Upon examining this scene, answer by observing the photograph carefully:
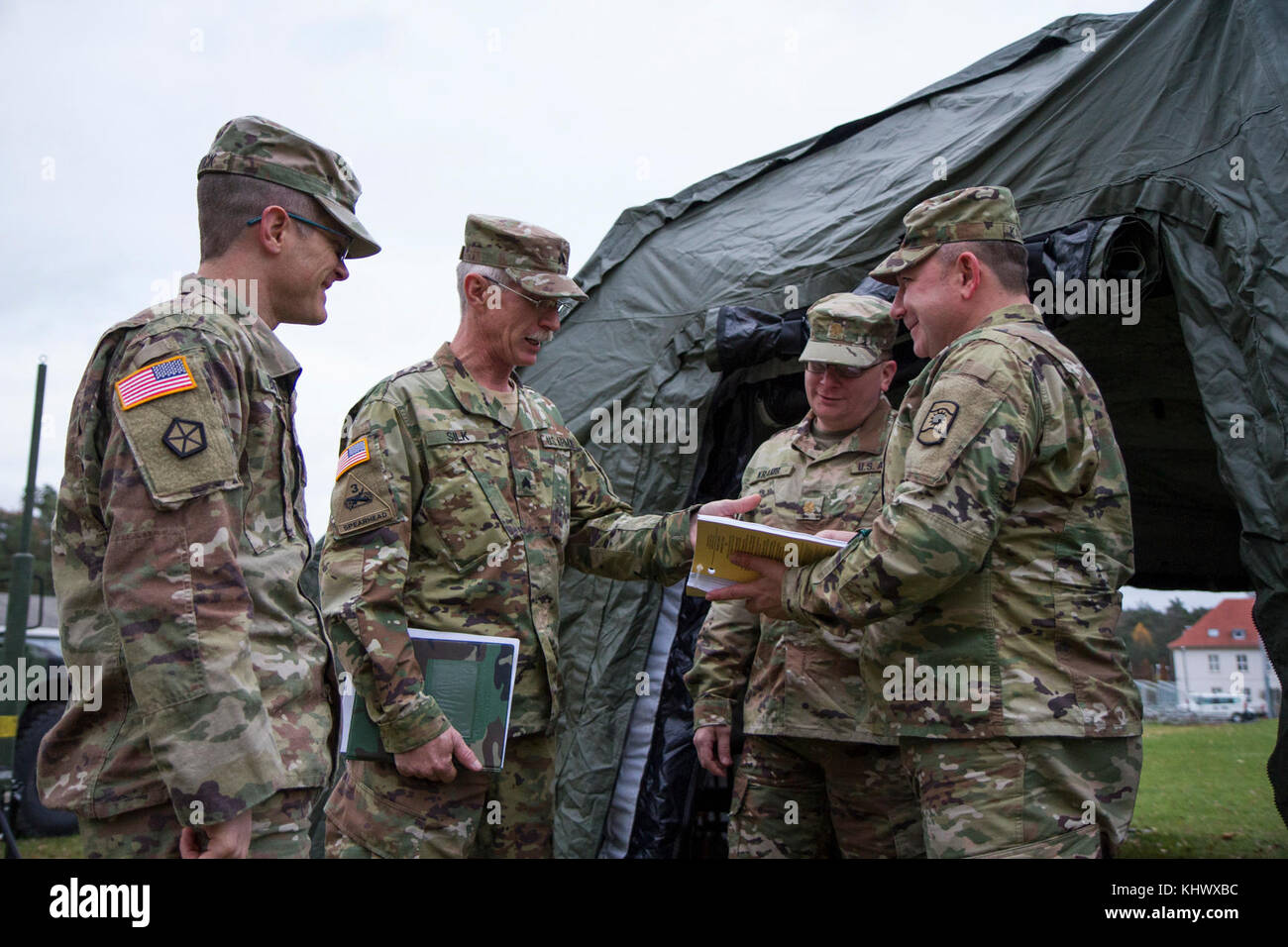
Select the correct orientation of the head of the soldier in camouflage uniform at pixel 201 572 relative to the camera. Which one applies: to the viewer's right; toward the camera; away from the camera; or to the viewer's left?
to the viewer's right

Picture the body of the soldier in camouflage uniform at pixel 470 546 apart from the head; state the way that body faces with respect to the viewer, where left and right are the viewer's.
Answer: facing the viewer and to the right of the viewer

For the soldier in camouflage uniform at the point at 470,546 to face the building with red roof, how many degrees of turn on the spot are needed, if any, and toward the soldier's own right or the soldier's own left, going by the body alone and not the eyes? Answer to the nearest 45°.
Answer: approximately 90° to the soldier's own left

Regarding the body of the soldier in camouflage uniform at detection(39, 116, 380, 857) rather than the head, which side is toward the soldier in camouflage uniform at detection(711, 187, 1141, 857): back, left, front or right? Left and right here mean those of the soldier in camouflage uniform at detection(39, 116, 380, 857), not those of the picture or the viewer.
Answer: front

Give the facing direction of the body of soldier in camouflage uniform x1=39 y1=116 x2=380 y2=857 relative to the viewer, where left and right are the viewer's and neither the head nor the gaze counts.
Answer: facing to the right of the viewer

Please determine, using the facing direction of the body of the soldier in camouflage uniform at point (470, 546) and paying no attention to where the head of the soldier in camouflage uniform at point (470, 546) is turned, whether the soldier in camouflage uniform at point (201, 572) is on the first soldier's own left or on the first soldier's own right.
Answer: on the first soldier's own right

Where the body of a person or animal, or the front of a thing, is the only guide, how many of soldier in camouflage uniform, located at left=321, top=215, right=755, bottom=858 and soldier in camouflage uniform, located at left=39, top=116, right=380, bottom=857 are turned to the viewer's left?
0

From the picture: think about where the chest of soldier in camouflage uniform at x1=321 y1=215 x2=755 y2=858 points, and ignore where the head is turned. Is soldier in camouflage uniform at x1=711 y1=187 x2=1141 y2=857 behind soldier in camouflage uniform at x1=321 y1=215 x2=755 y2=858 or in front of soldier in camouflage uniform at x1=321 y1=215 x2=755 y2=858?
in front

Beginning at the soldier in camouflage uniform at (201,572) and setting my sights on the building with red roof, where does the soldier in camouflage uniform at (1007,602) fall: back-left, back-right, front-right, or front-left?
front-right
